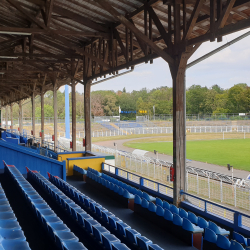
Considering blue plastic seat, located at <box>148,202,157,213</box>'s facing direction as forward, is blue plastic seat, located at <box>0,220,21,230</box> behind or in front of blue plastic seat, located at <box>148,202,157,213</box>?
behind

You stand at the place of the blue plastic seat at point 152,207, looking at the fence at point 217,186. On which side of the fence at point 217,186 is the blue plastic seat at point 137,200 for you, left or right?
left

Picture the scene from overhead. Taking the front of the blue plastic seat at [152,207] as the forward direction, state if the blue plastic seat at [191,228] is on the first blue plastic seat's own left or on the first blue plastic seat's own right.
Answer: on the first blue plastic seat's own right

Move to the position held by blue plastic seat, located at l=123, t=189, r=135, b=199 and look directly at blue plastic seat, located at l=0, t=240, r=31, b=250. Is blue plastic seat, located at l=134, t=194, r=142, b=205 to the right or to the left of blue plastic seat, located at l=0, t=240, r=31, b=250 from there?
left

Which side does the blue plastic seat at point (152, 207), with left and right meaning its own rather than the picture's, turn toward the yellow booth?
left

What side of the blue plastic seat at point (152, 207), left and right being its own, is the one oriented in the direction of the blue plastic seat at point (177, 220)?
right

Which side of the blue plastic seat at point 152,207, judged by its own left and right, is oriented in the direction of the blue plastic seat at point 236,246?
right

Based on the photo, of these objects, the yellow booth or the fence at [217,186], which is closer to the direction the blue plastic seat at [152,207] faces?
the fence

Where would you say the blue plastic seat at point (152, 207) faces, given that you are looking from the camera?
facing away from the viewer and to the right of the viewer

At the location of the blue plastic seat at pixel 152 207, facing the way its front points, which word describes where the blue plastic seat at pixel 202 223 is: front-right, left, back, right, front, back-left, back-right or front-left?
right

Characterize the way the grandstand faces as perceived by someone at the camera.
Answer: facing away from the viewer and to the right of the viewer

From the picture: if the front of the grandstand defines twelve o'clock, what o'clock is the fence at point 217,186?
The fence is roughly at 12 o'clock from the grandstand.

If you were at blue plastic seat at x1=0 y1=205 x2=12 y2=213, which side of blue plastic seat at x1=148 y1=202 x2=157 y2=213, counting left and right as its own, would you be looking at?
back
